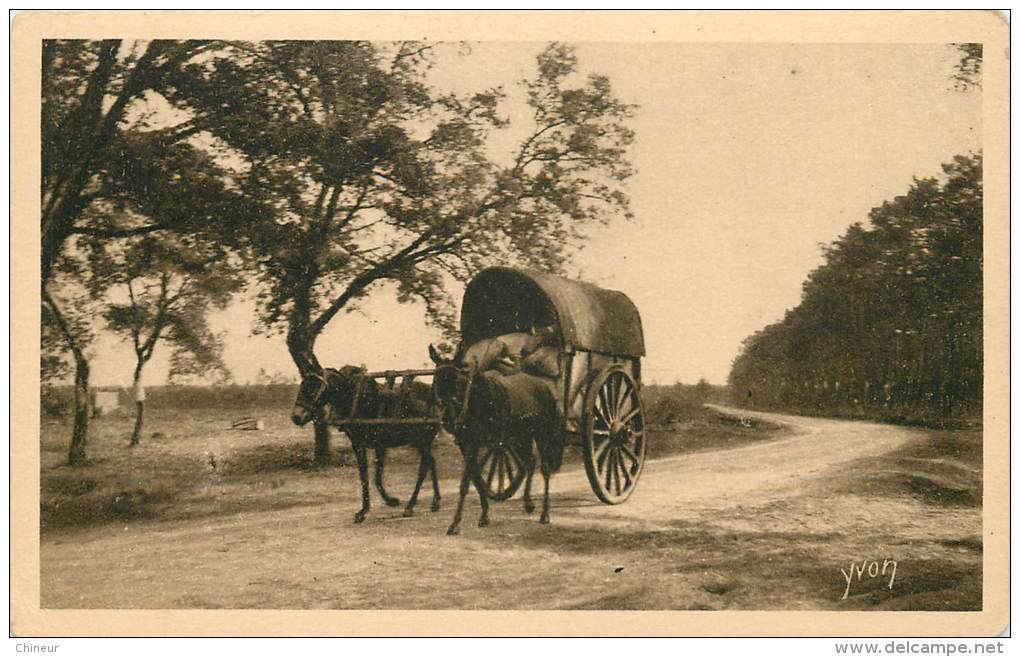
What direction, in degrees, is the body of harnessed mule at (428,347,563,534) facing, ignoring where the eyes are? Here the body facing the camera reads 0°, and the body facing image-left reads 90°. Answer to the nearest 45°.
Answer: approximately 45°

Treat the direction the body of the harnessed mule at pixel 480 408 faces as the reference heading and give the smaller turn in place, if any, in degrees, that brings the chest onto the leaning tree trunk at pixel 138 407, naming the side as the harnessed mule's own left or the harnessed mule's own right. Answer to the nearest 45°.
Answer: approximately 45° to the harnessed mule's own right

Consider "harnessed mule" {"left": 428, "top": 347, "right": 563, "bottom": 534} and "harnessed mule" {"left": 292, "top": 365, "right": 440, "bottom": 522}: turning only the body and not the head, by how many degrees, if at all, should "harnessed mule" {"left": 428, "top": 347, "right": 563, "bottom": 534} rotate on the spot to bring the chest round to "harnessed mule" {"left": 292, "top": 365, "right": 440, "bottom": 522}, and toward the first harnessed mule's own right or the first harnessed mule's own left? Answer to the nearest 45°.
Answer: approximately 45° to the first harnessed mule's own right

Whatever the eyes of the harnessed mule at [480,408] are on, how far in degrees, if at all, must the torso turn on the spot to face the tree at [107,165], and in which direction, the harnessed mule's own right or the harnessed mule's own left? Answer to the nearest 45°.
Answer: approximately 45° to the harnessed mule's own right

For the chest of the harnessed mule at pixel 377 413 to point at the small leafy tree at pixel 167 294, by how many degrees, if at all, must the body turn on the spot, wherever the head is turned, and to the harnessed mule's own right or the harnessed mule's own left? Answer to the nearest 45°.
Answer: approximately 45° to the harnessed mule's own right

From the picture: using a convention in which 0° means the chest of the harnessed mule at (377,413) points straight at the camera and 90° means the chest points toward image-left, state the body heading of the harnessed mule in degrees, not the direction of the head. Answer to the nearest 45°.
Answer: approximately 45°

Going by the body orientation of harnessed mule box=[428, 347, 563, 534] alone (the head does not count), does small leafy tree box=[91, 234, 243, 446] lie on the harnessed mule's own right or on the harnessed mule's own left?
on the harnessed mule's own right
